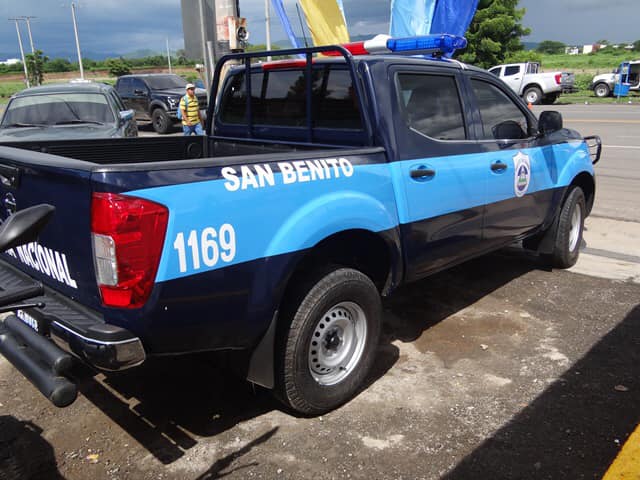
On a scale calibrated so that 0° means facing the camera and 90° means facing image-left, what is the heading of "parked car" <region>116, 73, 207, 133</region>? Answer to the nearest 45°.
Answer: approximately 315°

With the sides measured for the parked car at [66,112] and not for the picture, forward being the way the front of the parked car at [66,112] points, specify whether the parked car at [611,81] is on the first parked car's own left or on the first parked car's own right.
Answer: on the first parked car's own left

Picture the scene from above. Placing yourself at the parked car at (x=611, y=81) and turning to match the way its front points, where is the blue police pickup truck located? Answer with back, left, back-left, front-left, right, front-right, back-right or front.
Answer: left

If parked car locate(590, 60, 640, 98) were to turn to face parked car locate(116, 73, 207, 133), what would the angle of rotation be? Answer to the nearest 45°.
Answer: approximately 45° to its left

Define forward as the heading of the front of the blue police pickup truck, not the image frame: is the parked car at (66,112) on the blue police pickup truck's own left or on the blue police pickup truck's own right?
on the blue police pickup truck's own left

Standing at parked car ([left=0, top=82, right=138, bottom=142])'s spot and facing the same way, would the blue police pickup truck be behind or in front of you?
in front

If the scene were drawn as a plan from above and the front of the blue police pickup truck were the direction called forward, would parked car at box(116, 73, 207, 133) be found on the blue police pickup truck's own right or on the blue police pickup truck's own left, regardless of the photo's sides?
on the blue police pickup truck's own left

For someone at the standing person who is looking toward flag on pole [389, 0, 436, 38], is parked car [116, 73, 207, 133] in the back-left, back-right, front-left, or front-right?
back-left

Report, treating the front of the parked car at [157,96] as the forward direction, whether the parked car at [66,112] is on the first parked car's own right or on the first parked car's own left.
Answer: on the first parked car's own right

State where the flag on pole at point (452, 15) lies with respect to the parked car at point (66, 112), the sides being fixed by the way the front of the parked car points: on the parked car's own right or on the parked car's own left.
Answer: on the parked car's own left

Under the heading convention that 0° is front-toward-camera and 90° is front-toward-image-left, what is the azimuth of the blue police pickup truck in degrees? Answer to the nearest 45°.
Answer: approximately 225°

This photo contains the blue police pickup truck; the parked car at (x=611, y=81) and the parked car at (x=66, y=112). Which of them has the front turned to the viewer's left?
the parked car at (x=611, y=81)

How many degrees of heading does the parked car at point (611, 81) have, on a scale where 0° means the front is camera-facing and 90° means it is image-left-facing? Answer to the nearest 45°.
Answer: approximately 90°

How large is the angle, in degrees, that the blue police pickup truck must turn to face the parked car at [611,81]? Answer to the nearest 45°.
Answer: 0° — it already faces it

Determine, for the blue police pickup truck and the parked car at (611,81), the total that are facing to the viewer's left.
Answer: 1

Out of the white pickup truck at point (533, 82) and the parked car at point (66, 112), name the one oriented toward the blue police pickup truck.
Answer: the parked car

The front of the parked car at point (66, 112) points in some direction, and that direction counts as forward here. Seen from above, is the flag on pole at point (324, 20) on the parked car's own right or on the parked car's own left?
on the parked car's own left
